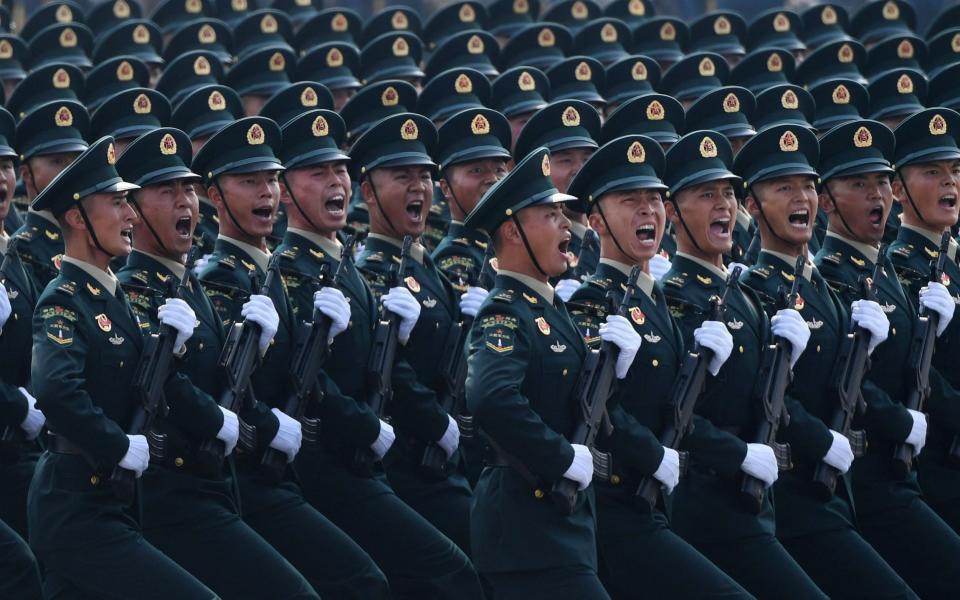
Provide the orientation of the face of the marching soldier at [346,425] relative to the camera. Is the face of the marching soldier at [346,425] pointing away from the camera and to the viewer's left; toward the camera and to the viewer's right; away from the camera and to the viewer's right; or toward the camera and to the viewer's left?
toward the camera and to the viewer's right

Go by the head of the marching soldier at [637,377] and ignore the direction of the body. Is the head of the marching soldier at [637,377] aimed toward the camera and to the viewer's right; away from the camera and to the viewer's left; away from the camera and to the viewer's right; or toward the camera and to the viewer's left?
toward the camera and to the viewer's right

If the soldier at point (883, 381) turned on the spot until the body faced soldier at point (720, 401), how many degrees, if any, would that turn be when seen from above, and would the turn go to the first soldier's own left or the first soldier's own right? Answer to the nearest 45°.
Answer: approximately 90° to the first soldier's own right

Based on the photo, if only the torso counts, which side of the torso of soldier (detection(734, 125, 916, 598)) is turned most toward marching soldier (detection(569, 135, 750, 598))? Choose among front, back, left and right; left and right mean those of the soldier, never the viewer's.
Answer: right

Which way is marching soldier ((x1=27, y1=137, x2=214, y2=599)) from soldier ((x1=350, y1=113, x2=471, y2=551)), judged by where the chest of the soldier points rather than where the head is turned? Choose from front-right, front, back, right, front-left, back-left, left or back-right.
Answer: right

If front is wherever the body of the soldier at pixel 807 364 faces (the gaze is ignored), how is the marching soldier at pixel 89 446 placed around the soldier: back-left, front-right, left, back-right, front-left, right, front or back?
right
